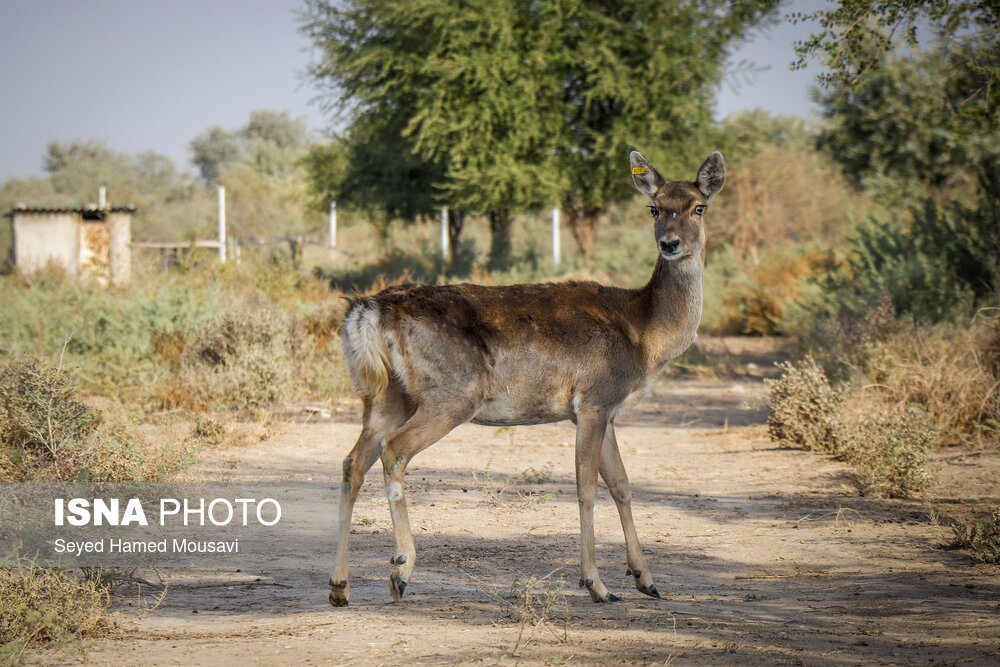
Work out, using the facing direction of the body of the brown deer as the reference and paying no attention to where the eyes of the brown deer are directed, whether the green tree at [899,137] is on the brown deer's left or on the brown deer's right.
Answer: on the brown deer's left

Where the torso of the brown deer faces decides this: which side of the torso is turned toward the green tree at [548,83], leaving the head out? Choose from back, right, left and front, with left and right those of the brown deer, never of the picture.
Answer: left

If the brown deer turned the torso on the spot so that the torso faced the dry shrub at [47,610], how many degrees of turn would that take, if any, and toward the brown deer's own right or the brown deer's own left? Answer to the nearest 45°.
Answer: approximately 135° to the brown deer's own right

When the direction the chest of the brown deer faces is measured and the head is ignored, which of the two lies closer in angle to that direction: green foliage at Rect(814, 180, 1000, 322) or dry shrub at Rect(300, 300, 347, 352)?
the green foliage

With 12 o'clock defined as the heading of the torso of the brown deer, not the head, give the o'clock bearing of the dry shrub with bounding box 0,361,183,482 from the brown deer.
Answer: The dry shrub is roughly at 7 o'clock from the brown deer.

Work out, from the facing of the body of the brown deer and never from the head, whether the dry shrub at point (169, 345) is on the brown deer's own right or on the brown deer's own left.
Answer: on the brown deer's own left

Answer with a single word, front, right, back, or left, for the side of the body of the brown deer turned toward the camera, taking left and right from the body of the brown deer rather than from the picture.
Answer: right

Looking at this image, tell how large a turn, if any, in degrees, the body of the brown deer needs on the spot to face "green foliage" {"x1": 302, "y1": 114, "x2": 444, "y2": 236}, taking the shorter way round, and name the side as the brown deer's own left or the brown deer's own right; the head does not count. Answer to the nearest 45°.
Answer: approximately 90° to the brown deer's own left

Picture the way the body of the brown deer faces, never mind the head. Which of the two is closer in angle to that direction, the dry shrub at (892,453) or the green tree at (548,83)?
the dry shrub

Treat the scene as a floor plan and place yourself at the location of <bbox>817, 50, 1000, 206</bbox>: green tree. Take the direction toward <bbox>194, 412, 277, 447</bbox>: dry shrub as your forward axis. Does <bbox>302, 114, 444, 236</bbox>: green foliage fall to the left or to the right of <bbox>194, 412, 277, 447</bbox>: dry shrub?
right

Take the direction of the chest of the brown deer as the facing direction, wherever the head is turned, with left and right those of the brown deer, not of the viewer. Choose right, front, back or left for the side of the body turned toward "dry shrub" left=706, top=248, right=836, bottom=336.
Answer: left
